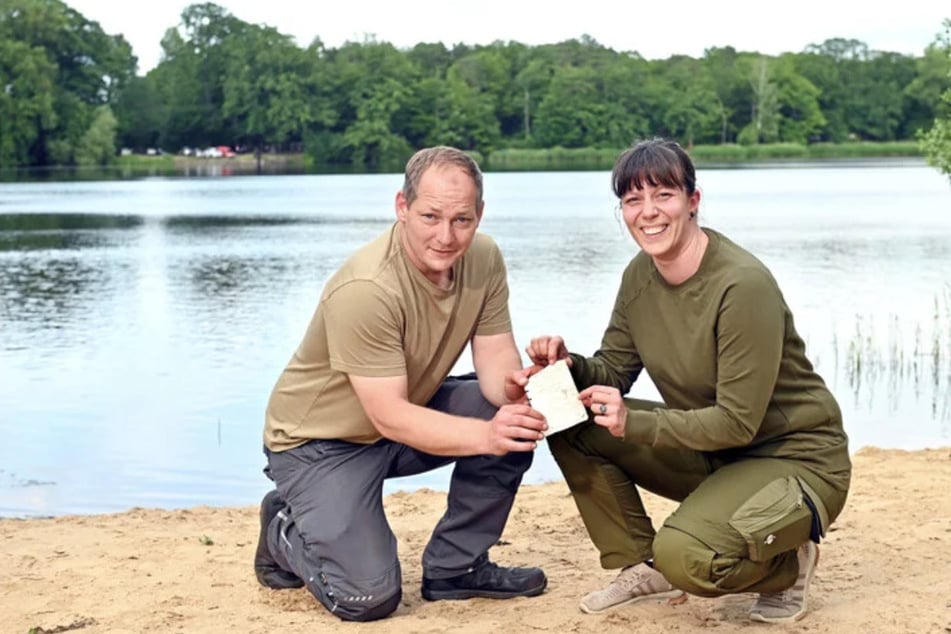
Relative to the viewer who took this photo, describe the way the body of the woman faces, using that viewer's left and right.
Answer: facing the viewer and to the left of the viewer

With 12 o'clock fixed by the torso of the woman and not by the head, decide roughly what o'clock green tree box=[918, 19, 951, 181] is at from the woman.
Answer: The green tree is roughly at 5 o'clock from the woman.

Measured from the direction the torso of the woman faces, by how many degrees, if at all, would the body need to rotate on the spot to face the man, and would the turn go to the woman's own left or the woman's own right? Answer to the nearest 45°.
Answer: approximately 45° to the woman's own right

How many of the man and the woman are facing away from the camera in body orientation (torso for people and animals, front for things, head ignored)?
0

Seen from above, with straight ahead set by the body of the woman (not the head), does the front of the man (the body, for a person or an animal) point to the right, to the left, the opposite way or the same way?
to the left

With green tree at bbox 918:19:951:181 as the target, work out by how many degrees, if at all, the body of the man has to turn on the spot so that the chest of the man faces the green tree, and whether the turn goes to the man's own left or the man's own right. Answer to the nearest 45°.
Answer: approximately 90° to the man's own left

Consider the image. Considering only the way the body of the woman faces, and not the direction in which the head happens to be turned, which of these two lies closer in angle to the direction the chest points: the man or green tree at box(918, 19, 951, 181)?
the man

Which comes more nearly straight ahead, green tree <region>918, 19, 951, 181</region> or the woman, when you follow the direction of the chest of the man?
the woman

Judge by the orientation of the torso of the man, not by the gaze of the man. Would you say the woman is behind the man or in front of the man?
in front
